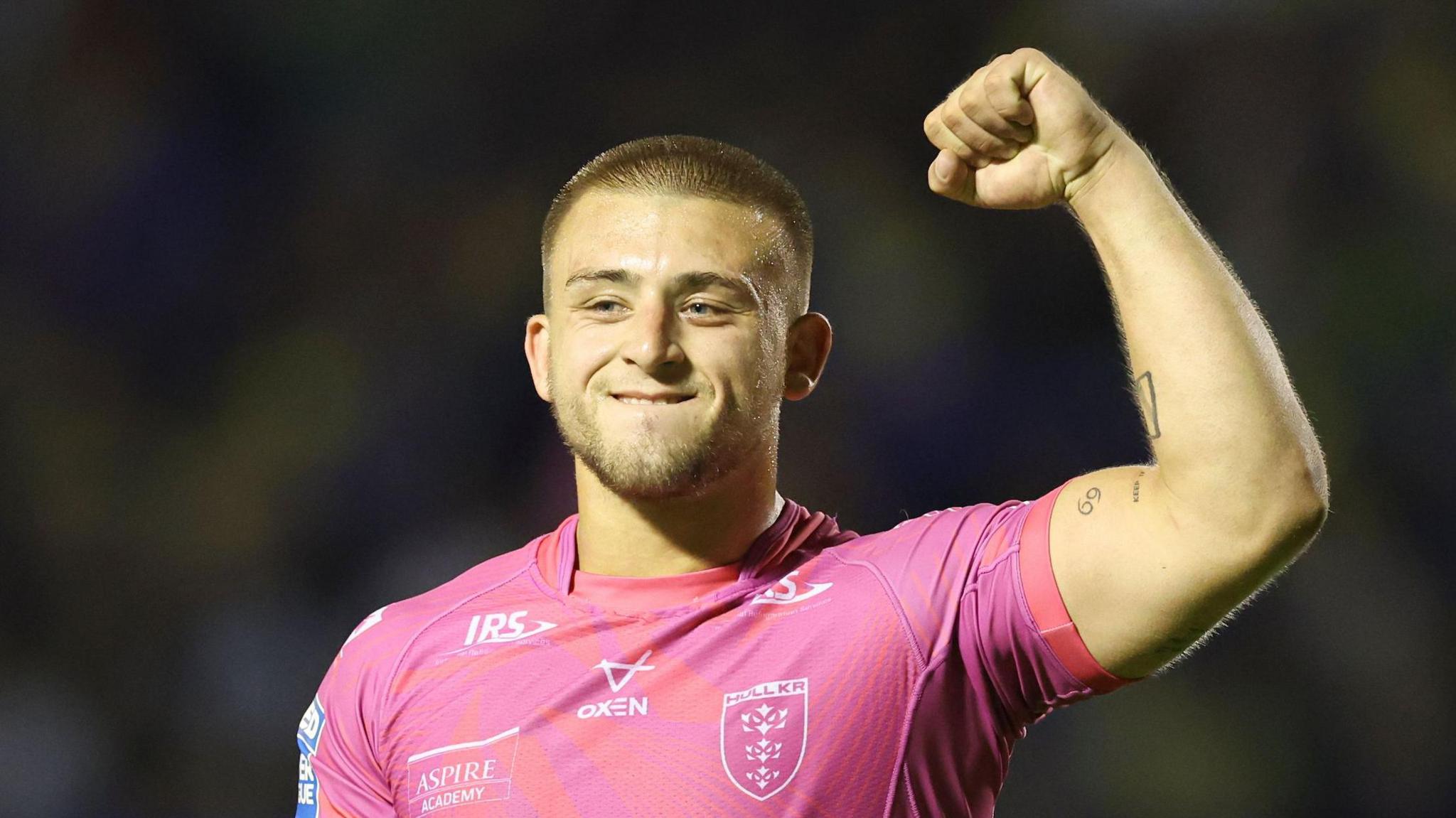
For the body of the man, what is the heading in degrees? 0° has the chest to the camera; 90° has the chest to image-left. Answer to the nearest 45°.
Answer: approximately 0°
